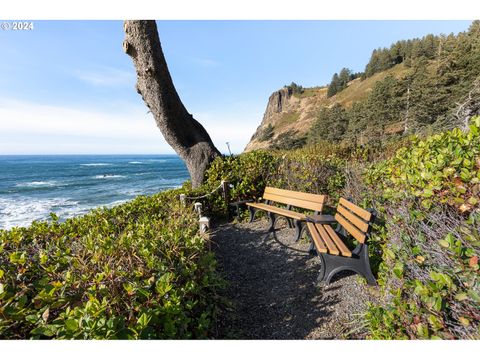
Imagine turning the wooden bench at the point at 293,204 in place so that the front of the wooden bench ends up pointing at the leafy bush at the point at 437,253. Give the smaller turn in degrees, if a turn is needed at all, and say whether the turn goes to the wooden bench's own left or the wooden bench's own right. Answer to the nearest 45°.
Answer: approximately 45° to the wooden bench's own left

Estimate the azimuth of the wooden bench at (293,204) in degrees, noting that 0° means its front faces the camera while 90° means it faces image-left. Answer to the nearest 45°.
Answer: approximately 45°

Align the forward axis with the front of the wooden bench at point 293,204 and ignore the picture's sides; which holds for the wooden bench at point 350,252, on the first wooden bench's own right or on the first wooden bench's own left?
on the first wooden bench's own left

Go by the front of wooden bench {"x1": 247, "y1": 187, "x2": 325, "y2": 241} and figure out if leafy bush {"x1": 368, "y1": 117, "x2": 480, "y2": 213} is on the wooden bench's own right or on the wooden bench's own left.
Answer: on the wooden bench's own left
